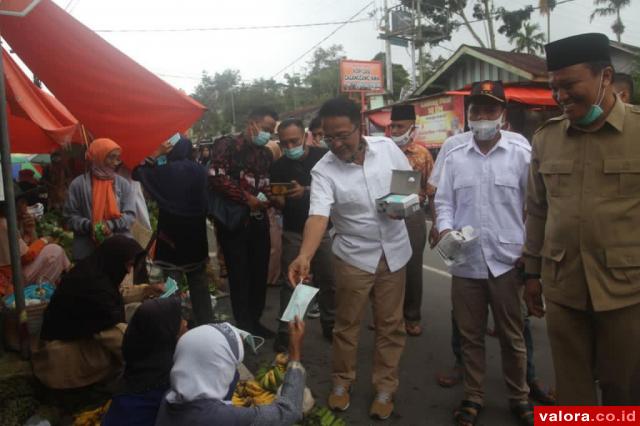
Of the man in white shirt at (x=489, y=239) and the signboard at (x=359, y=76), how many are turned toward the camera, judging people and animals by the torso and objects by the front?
2

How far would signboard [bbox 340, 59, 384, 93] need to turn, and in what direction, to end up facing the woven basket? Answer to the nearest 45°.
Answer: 0° — it already faces it

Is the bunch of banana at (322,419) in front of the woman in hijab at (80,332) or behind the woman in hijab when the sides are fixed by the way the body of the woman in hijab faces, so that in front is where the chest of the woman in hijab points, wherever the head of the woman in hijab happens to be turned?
in front

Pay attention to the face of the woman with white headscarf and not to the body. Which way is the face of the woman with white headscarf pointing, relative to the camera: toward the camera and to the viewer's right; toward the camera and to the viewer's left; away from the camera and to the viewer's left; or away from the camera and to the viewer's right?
away from the camera and to the viewer's right

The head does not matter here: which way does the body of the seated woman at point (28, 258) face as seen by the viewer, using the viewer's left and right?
facing the viewer and to the right of the viewer

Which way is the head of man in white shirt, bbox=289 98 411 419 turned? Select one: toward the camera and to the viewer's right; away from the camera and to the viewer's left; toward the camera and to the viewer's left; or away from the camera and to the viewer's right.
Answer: toward the camera and to the viewer's left

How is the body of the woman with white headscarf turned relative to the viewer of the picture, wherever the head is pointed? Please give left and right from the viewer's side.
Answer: facing away from the viewer and to the right of the viewer

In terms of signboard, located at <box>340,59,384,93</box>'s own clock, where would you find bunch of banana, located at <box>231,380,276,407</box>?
The bunch of banana is roughly at 12 o'clock from the signboard.

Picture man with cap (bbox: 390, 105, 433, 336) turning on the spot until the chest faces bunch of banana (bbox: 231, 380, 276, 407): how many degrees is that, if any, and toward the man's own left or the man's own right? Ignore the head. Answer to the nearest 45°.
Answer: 0° — they already face it

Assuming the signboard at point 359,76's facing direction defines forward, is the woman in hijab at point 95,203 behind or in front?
in front

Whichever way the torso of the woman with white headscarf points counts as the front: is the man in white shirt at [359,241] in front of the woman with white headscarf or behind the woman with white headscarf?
in front

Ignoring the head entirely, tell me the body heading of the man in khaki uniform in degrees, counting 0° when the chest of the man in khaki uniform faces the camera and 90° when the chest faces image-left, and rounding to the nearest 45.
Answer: approximately 45°
